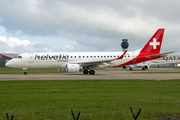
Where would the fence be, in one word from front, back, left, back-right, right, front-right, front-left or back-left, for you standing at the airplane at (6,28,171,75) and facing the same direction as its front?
left

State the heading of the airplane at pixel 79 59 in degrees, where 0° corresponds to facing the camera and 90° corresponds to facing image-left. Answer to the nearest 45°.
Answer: approximately 90°
